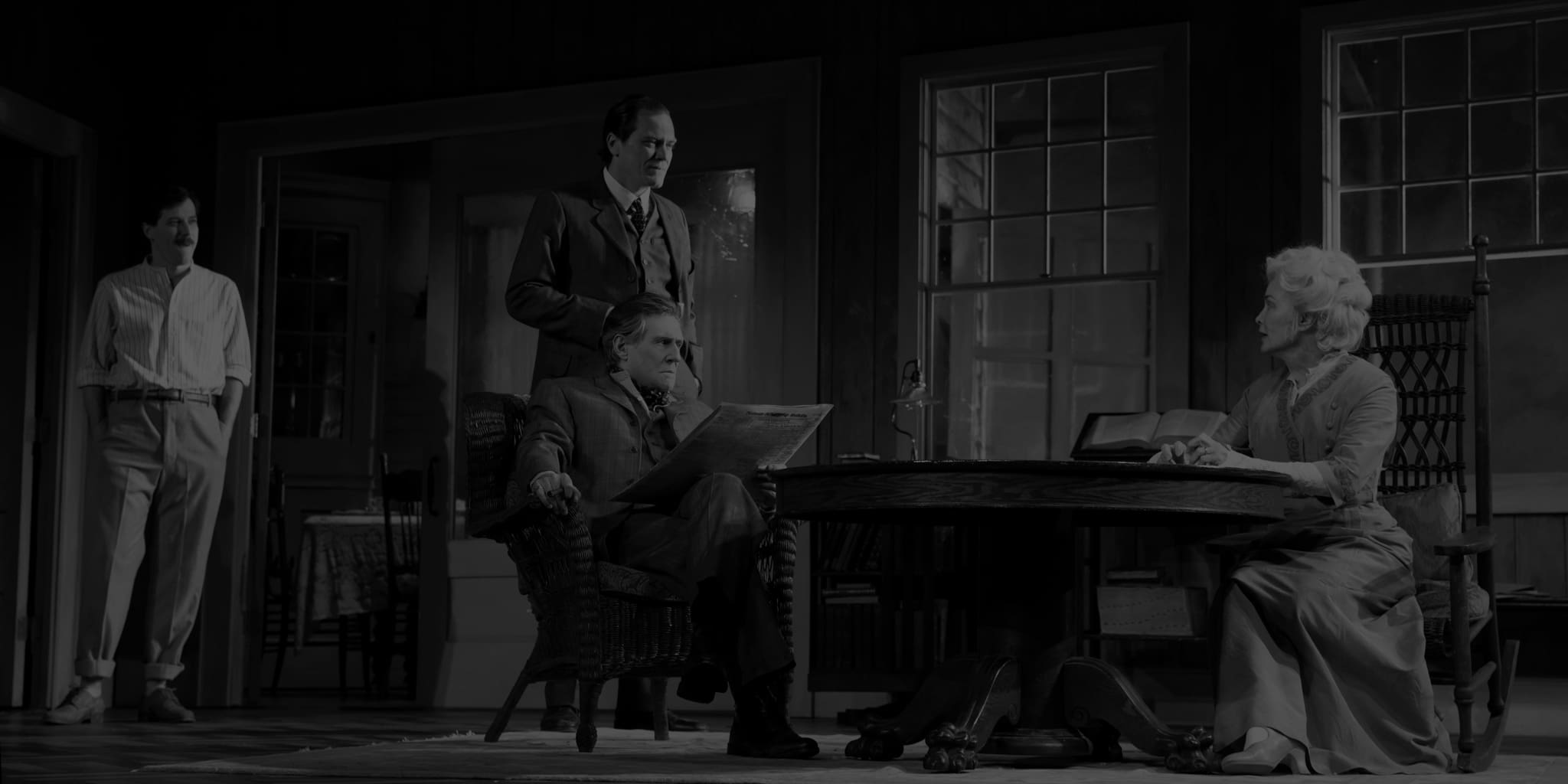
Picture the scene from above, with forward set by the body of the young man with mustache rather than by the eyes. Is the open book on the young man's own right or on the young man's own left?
on the young man's own left

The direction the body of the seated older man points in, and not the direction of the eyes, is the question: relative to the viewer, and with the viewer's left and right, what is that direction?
facing the viewer and to the right of the viewer

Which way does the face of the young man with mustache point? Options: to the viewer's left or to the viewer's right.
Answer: to the viewer's right

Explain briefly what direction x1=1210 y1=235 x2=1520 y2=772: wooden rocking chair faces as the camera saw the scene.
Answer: facing the viewer and to the left of the viewer

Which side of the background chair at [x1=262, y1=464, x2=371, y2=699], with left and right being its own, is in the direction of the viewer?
right

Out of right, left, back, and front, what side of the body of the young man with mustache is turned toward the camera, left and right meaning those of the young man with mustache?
front

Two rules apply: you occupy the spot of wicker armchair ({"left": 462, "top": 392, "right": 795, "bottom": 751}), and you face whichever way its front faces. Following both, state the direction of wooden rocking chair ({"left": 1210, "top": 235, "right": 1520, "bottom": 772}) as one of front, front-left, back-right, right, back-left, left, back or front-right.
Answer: front-left

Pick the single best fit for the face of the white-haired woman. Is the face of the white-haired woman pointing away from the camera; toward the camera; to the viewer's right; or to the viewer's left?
to the viewer's left

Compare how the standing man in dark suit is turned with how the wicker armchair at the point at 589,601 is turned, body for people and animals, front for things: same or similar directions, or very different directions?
same or similar directions

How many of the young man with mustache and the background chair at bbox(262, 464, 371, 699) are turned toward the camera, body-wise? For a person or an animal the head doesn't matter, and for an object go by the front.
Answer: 1

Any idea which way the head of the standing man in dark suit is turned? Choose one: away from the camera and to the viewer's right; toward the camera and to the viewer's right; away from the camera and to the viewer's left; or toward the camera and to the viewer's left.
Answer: toward the camera and to the viewer's right
